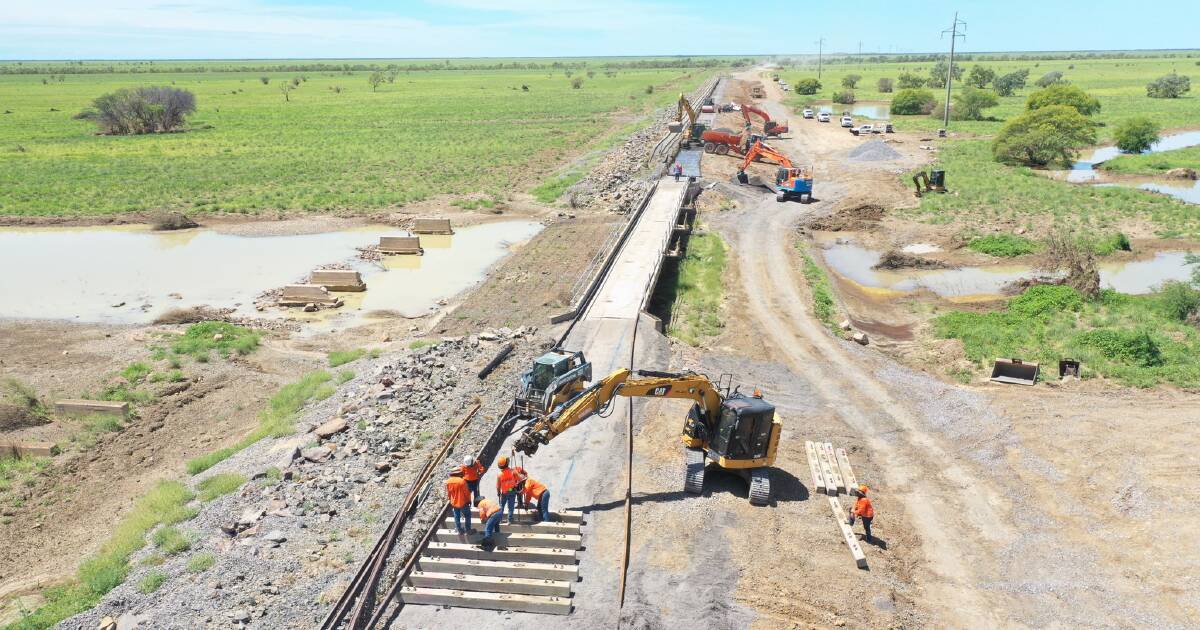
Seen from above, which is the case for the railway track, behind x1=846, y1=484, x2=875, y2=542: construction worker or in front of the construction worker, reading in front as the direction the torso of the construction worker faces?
in front

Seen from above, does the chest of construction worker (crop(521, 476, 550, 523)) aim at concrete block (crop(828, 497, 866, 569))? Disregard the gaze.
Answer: no

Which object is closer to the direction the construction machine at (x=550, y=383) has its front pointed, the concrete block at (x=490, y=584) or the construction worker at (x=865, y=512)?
the concrete block

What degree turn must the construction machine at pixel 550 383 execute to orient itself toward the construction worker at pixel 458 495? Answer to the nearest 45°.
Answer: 0° — it already faces them

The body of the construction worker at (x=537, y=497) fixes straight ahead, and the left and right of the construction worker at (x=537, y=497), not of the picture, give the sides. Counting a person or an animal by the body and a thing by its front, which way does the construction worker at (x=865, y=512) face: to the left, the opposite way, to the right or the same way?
the same way

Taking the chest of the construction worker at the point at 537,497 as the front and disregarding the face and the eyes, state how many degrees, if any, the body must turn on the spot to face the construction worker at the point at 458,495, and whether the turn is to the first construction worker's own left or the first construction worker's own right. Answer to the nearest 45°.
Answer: approximately 45° to the first construction worker's own left

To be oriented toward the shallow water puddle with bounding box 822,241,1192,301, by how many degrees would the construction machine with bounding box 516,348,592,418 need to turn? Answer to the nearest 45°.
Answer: approximately 180°

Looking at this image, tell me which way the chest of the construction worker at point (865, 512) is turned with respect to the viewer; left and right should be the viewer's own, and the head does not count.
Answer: facing to the left of the viewer

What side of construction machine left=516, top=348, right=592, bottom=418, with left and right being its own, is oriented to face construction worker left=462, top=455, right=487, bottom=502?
front

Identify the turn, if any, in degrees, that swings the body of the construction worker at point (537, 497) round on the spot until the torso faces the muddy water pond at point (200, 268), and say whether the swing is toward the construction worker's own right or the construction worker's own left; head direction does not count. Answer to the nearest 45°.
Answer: approximately 45° to the construction worker's own right

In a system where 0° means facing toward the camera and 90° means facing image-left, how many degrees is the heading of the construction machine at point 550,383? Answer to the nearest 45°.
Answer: approximately 45°

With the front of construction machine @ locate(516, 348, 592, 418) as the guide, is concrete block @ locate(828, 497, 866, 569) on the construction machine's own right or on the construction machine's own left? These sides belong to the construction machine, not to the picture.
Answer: on the construction machine's own left

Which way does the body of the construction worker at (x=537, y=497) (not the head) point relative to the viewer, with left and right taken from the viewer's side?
facing to the left of the viewer

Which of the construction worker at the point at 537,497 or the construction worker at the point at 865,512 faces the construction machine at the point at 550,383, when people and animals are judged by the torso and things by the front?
the construction worker at the point at 865,512
